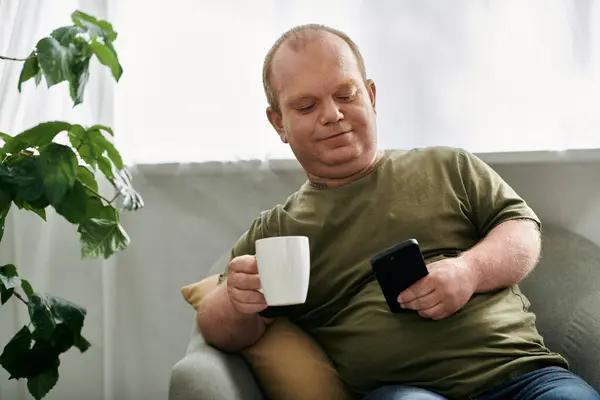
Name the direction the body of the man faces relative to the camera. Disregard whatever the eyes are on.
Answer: toward the camera

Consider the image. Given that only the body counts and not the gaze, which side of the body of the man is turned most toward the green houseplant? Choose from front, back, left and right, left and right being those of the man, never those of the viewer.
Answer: right
